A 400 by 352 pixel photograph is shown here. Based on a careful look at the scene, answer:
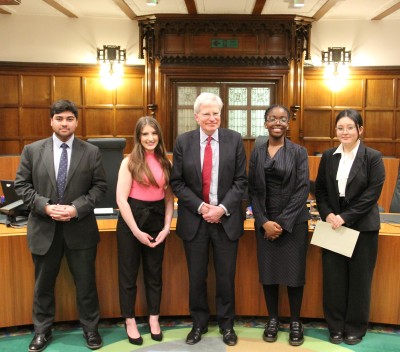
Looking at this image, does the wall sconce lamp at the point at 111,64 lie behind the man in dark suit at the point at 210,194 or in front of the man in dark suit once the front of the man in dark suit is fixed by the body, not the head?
behind

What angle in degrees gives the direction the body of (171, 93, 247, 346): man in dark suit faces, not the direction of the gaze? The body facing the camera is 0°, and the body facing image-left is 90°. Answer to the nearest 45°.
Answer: approximately 0°

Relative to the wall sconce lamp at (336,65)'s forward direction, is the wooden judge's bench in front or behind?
in front

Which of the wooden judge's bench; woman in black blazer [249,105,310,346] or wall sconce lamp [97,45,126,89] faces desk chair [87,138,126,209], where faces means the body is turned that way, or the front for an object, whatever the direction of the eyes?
the wall sconce lamp

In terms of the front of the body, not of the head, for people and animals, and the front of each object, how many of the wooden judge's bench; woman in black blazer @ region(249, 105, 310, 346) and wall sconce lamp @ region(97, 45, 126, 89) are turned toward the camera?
3

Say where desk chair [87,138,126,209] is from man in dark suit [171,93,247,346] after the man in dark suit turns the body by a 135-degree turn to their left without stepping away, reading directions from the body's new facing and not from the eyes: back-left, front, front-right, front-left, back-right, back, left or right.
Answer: left

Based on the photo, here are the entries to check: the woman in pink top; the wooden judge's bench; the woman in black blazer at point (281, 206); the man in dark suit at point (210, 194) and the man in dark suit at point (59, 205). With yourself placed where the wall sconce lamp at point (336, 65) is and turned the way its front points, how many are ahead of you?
5

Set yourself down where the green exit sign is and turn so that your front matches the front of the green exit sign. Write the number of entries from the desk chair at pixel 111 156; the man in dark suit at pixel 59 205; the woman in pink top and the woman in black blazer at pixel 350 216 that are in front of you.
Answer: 4

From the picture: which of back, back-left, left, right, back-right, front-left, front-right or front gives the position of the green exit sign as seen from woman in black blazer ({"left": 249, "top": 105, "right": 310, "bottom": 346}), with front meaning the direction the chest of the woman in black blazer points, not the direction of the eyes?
back

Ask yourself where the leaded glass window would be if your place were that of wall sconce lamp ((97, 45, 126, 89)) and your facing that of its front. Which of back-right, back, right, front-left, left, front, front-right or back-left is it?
left

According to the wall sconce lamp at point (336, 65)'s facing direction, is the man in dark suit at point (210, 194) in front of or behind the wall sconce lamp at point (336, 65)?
in front
